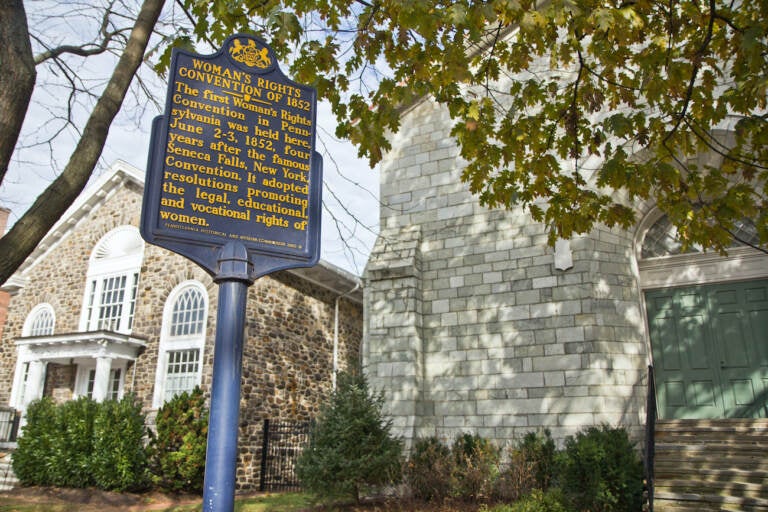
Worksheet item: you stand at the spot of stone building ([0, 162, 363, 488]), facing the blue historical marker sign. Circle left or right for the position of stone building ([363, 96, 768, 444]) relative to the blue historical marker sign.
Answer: left

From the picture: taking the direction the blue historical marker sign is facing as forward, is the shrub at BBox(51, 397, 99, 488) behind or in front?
behind

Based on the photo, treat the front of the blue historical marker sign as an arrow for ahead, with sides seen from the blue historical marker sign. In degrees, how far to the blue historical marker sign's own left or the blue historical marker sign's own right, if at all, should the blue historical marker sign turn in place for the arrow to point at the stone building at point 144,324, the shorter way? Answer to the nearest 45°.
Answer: approximately 180°

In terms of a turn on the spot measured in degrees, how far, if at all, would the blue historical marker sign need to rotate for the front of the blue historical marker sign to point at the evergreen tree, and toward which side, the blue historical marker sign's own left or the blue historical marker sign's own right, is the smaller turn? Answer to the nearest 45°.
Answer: approximately 180°

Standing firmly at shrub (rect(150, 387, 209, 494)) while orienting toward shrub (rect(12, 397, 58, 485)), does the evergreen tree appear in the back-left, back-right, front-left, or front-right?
back-left

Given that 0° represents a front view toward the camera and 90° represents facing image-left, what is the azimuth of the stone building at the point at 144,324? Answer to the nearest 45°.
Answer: approximately 45°

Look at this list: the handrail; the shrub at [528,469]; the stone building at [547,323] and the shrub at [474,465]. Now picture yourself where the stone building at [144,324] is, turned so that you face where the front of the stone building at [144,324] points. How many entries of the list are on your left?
4

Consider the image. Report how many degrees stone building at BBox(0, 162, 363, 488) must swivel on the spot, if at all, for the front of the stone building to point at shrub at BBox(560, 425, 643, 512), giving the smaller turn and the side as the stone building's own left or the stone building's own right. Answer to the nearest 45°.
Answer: approximately 90° to the stone building's own left

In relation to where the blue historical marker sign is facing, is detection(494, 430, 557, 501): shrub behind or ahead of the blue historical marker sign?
behind

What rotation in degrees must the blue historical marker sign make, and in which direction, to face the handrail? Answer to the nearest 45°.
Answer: approximately 135° to its left

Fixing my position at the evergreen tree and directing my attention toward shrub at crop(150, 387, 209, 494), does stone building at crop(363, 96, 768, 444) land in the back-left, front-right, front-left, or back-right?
back-right

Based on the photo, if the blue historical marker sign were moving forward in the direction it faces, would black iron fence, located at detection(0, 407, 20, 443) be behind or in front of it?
behind

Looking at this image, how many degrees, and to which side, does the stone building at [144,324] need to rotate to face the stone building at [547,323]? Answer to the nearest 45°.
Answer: approximately 90° to its left

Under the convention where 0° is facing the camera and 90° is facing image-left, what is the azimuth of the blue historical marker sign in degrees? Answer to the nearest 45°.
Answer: approximately 0°

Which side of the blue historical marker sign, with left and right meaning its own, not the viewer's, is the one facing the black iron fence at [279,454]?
back
